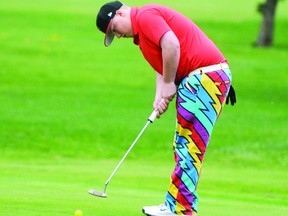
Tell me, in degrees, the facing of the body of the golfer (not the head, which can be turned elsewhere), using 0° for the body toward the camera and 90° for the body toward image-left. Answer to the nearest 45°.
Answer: approximately 90°
